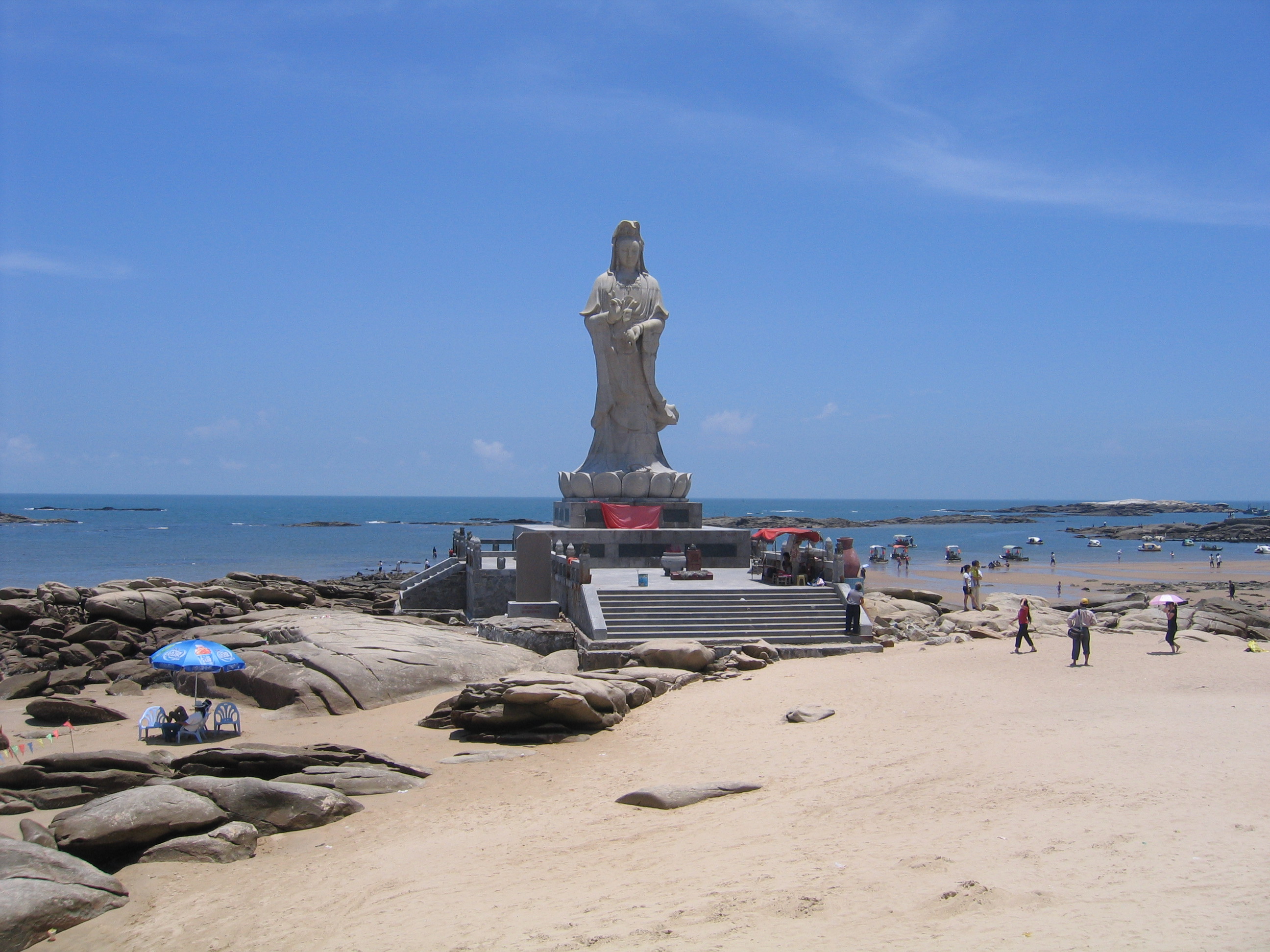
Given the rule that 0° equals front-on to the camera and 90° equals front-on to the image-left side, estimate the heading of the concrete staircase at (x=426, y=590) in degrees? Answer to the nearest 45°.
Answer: approximately 90°

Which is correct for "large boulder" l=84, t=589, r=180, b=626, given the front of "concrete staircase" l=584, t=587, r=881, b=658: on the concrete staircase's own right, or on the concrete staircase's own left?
on the concrete staircase's own right

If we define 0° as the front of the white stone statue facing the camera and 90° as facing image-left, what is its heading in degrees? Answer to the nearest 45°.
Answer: approximately 0°

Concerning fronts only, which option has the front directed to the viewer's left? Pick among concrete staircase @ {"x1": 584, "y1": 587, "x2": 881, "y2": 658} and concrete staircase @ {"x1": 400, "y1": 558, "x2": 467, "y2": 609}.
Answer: concrete staircase @ {"x1": 400, "y1": 558, "x2": 467, "y2": 609}

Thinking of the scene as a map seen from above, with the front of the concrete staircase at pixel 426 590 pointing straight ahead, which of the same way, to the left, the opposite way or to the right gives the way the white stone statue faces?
to the left

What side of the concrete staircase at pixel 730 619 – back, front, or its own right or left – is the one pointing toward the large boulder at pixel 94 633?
right

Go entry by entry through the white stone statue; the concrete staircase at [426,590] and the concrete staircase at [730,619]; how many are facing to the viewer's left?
1

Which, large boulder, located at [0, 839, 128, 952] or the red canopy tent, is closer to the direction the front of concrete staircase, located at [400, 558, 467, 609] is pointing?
the large boulder

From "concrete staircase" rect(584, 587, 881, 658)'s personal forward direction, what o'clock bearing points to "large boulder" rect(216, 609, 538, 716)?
The large boulder is roughly at 2 o'clock from the concrete staircase.

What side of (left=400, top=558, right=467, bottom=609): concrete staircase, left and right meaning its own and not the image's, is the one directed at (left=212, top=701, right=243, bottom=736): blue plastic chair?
left
